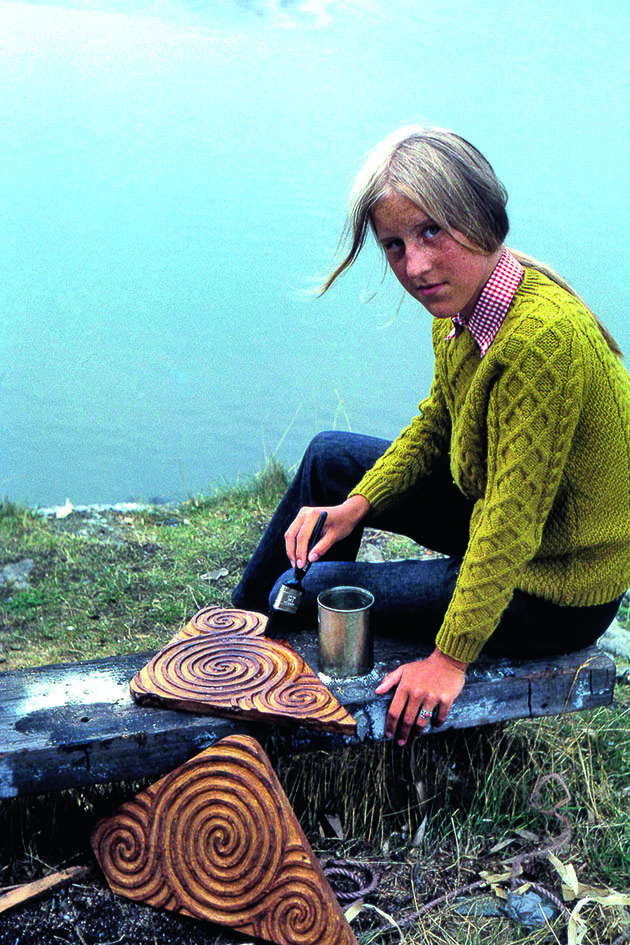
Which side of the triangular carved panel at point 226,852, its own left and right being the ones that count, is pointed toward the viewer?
front

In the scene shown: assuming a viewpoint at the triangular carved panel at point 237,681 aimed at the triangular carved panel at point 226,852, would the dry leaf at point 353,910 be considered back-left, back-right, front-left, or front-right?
front-left

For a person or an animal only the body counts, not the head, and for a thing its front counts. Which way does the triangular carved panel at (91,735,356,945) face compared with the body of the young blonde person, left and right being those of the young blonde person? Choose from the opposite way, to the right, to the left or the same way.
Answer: to the left

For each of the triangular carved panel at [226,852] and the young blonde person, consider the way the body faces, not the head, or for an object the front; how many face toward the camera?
1

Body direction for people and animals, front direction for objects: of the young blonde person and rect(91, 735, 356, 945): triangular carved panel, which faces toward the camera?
the triangular carved panel

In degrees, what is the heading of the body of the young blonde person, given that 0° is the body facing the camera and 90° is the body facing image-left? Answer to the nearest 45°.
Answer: approximately 90°
